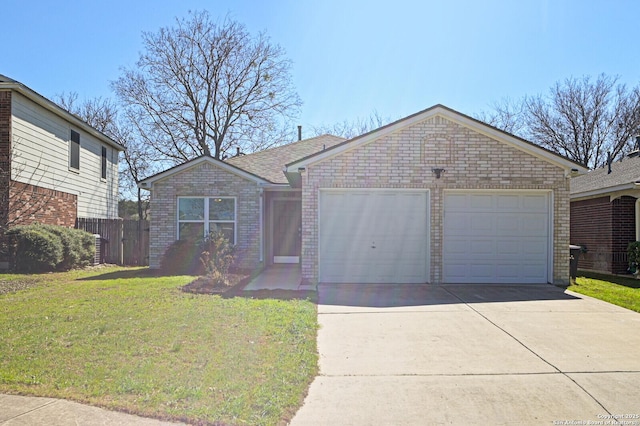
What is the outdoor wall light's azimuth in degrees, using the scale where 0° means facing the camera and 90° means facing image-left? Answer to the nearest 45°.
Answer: approximately 0°

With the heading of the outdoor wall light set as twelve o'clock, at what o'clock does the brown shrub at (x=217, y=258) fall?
The brown shrub is roughly at 3 o'clock from the outdoor wall light.

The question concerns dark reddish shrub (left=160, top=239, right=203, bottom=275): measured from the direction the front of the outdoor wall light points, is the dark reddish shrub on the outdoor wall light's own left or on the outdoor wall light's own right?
on the outdoor wall light's own right

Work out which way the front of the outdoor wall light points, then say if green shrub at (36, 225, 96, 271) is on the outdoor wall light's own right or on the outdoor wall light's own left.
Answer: on the outdoor wall light's own right

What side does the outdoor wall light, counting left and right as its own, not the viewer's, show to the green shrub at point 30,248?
right

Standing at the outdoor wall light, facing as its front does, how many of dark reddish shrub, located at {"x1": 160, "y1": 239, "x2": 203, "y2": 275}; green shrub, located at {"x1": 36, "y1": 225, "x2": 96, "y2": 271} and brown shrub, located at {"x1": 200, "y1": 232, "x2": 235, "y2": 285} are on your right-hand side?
3

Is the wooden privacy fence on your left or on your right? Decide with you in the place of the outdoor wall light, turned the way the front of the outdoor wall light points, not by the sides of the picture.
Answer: on your right
